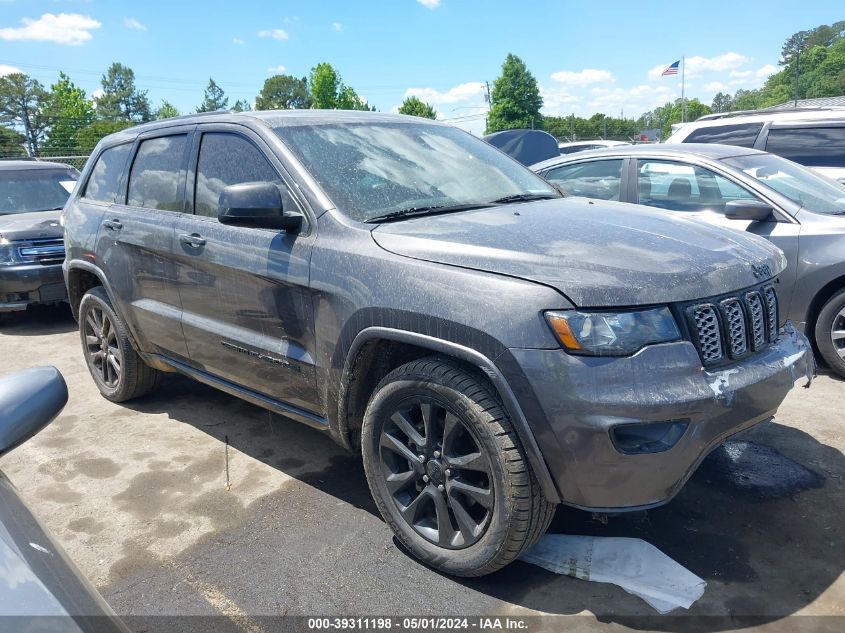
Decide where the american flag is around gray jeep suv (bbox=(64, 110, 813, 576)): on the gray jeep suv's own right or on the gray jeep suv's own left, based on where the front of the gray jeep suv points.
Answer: on the gray jeep suv's own left

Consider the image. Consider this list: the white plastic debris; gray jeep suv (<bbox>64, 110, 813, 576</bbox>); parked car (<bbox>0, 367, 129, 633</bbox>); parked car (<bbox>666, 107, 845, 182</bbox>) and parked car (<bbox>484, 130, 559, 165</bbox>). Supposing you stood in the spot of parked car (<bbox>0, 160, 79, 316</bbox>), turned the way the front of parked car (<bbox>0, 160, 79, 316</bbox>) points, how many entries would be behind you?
0

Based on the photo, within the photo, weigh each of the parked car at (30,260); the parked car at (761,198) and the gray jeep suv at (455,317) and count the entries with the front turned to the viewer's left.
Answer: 0

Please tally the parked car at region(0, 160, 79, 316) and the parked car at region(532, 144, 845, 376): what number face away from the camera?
0

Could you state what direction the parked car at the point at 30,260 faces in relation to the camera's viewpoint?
facing the viewer and to the right of the viewer

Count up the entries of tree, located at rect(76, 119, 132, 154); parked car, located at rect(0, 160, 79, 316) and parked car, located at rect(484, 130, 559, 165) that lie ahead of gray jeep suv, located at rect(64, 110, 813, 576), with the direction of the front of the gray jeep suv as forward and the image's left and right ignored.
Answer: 0

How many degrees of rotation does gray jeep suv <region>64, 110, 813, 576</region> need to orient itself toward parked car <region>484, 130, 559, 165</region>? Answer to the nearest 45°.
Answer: approximately 135° to its left

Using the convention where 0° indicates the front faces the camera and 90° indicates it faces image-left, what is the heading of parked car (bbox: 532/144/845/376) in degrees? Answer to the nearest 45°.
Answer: approximately 315°

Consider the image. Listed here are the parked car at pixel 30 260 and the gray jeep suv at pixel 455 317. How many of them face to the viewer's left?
0

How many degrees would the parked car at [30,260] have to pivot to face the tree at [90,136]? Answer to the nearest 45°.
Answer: approximately 135° to its left

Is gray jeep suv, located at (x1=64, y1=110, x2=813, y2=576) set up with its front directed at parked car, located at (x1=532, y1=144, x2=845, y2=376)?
no

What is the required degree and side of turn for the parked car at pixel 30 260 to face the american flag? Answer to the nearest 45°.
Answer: approximately 90° to its left
